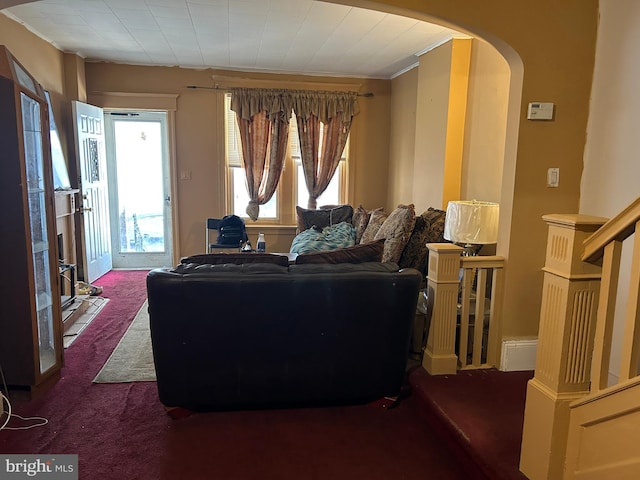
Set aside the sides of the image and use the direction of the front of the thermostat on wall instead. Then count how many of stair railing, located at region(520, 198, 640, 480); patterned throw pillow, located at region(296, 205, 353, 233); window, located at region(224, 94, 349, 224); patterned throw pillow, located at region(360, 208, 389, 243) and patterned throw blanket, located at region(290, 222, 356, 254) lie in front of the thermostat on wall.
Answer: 1

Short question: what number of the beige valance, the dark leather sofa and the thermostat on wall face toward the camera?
2

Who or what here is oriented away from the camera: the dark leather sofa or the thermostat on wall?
the dark leather sofa

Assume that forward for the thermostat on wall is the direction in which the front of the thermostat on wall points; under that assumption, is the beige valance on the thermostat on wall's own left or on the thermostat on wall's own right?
on the thermostat on wall's own right

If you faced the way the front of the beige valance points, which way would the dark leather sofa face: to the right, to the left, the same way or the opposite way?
the opposite way

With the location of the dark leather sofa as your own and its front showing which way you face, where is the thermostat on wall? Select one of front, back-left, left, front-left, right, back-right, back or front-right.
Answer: right

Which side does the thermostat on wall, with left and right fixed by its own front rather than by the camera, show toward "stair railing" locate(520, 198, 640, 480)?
front

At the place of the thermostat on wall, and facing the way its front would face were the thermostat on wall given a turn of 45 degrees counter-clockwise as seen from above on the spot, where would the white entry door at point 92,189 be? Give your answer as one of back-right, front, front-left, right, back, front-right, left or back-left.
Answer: back-right

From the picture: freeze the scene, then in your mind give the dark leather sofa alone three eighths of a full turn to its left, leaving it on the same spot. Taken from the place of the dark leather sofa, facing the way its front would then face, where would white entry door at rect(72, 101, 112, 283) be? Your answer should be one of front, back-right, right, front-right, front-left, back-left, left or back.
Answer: right

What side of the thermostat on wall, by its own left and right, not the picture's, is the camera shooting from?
front

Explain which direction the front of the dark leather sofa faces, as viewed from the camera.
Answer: facing away from the viewer

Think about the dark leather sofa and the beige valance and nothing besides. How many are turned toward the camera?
1

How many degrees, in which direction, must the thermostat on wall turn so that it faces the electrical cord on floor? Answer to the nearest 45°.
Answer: approximately 45° to its right

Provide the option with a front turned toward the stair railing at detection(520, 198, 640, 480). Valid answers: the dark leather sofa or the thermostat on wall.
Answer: the thermostat on wall

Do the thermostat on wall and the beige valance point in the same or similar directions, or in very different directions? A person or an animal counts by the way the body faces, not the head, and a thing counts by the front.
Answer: same or similar directions

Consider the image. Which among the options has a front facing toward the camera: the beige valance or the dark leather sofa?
the beige valance

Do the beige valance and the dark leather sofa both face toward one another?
yes

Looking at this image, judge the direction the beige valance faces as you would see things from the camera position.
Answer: facing the viewer
